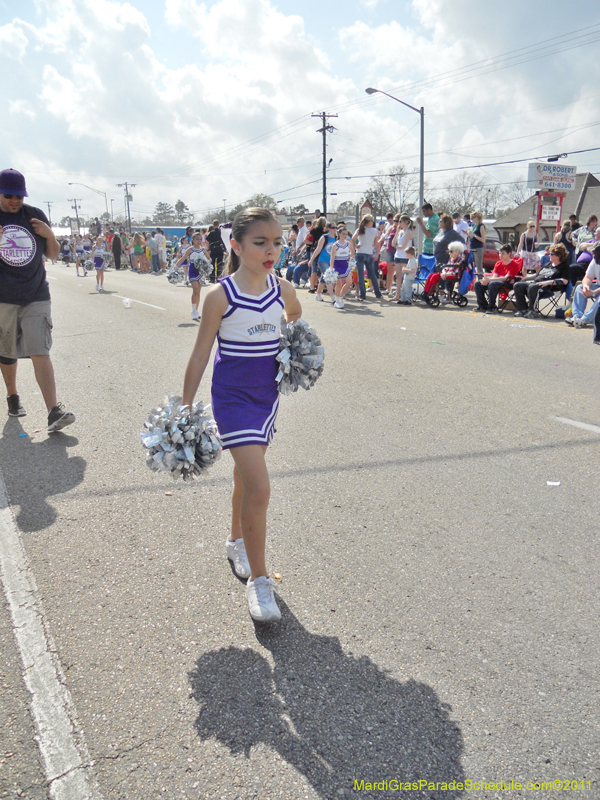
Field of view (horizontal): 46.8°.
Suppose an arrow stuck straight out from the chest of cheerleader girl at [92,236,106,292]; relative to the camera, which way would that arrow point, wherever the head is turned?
toward the camera

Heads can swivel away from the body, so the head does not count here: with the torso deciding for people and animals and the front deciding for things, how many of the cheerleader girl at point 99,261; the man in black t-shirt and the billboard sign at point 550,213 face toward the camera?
3

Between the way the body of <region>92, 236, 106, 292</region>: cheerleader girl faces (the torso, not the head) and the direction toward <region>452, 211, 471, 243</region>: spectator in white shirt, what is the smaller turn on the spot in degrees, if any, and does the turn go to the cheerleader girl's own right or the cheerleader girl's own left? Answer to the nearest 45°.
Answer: approximately 45° to the cheerleader girl's own left

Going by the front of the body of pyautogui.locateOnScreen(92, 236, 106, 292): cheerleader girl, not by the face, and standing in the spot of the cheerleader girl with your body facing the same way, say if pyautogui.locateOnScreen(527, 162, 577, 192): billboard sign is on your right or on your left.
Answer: on your left

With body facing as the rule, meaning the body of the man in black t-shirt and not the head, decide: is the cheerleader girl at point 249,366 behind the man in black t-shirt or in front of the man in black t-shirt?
in front

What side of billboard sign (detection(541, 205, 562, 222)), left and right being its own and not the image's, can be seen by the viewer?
front

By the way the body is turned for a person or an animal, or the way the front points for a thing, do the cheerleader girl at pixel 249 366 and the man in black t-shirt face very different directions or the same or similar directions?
same or similar directions

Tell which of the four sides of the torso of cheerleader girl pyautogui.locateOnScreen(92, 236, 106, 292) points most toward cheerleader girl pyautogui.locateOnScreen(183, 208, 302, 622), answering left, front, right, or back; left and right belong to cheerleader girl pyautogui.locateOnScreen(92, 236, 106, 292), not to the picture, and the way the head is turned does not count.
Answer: front

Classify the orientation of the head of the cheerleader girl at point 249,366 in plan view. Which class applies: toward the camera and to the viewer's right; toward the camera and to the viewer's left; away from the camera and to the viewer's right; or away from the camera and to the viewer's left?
toward the camera and to the viewer's right

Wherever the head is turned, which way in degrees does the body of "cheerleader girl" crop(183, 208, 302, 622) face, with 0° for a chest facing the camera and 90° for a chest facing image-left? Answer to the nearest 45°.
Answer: approximately 315°

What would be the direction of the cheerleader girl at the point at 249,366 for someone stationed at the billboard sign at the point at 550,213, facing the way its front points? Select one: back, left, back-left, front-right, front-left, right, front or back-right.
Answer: front

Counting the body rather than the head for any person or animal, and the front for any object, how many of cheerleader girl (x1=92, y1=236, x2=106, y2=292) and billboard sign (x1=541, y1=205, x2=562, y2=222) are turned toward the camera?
2

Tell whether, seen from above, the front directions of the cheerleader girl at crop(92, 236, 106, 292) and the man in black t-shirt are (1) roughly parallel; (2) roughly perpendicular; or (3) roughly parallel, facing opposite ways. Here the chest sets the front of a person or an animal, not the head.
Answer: roughly parallel

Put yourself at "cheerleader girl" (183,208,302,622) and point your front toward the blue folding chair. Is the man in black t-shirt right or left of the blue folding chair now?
left
